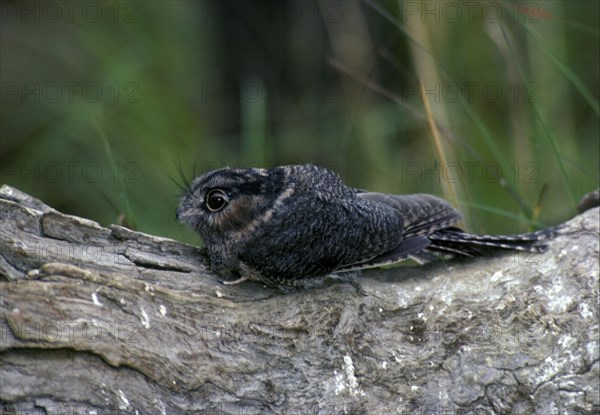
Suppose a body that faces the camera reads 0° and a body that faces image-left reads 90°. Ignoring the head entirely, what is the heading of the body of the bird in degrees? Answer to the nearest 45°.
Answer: approximately 90°
